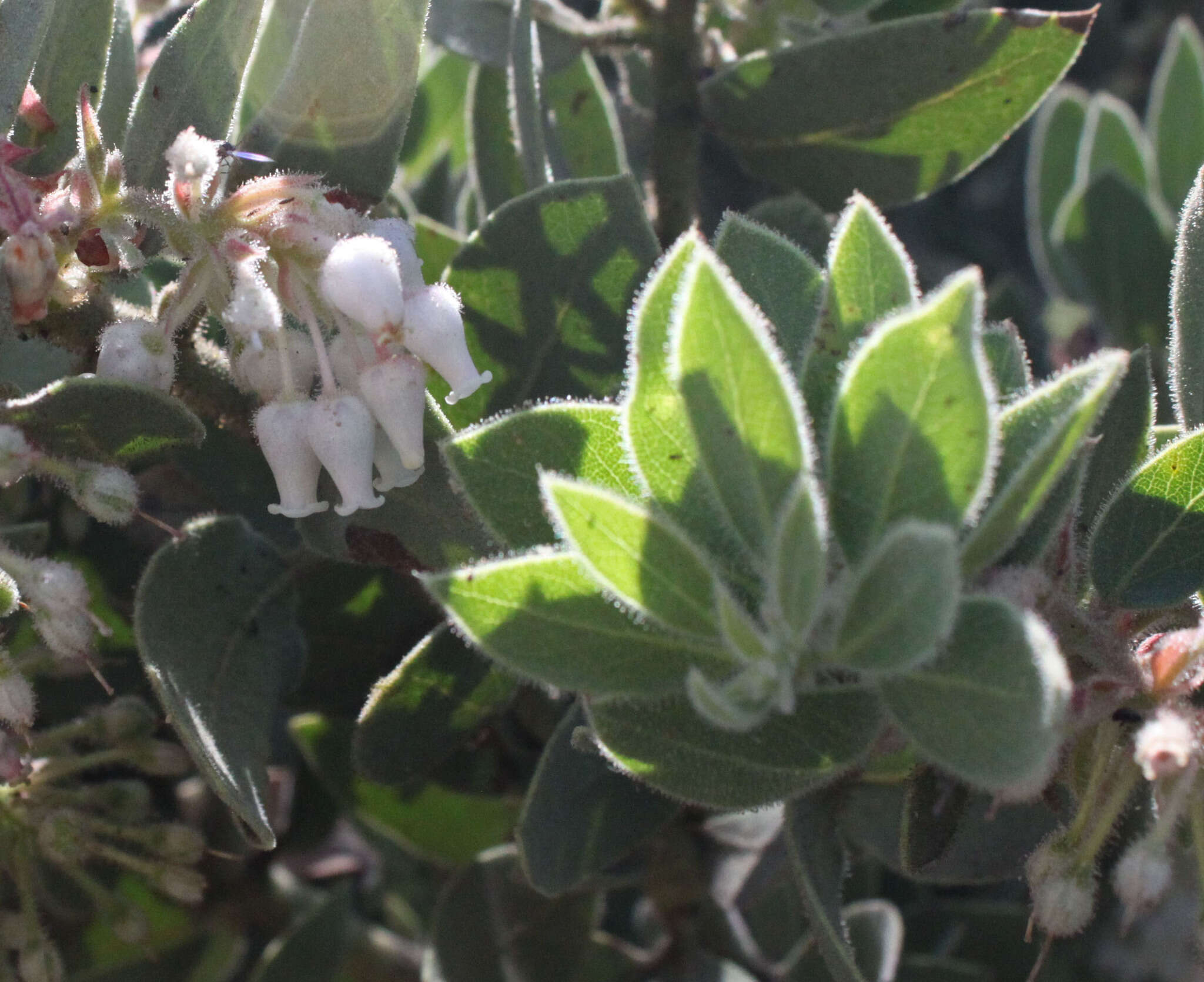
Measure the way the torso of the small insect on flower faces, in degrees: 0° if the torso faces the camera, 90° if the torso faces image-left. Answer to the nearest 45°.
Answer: approximately 90°
